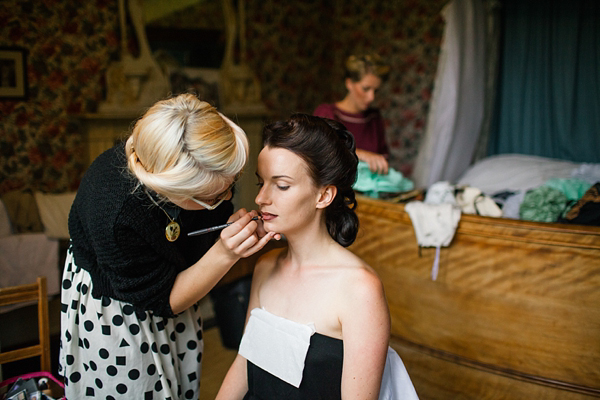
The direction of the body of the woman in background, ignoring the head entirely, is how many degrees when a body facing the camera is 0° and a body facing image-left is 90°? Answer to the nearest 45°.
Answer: approximately 315°

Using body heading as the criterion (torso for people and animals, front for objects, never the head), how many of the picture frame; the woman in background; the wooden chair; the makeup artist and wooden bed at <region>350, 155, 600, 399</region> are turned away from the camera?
0

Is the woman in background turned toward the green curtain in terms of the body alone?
no

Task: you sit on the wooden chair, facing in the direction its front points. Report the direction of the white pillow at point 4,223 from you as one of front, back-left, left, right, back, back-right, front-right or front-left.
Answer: back-left

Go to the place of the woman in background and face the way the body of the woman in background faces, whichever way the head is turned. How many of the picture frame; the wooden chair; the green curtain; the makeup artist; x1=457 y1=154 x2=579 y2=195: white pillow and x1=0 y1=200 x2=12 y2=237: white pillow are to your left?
2

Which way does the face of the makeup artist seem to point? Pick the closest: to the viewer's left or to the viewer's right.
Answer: to the viewer's right

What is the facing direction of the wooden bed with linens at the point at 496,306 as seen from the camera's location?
facing the viewer and to the left of the viewer

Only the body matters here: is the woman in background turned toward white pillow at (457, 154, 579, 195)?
no

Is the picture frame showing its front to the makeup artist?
yes

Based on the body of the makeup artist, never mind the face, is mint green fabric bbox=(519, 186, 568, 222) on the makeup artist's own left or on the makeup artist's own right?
on the makeup artist's own left

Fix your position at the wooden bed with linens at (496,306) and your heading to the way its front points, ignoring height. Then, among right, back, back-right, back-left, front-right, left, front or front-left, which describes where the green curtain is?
back-right

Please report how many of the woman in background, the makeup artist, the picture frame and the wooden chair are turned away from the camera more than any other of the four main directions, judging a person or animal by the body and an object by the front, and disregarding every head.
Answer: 0

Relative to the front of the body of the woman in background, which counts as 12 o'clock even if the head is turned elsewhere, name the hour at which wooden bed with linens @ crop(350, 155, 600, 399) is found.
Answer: The wooden bed with linens is roughly at 12 o'clock from the woman in background.

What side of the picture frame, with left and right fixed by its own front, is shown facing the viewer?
front

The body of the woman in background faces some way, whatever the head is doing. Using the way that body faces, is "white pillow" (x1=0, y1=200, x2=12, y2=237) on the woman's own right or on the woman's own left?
on the woman's own right
